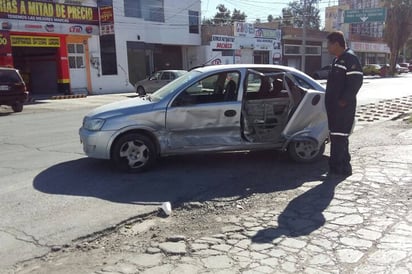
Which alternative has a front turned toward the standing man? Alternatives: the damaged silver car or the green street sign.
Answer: the green street sign

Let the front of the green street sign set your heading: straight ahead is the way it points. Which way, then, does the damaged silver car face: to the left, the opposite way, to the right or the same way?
to the right

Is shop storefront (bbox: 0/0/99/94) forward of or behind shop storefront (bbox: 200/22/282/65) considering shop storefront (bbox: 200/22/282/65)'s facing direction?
forward

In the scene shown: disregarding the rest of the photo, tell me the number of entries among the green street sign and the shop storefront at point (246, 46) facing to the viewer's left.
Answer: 0

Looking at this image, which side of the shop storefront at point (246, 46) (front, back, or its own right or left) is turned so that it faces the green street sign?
left

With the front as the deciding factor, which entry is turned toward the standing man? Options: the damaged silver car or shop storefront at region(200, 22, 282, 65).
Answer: the shop storefront

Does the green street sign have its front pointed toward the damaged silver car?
yes

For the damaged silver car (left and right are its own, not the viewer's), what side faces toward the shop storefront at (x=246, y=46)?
right

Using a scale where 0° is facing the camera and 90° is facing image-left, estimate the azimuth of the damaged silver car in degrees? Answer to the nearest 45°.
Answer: approximately 90°

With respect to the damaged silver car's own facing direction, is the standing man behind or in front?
behind

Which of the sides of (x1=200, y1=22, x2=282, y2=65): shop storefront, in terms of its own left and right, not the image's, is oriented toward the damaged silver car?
front

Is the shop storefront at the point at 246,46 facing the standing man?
yes
